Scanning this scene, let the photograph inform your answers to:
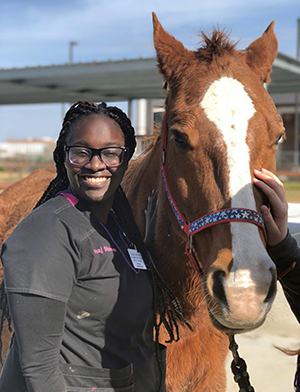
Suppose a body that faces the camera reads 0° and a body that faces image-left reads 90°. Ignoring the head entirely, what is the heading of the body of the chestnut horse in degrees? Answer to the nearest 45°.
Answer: approximately 315°

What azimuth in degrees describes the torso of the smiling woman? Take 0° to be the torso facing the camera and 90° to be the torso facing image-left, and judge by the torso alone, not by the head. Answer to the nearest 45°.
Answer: approximately 315°

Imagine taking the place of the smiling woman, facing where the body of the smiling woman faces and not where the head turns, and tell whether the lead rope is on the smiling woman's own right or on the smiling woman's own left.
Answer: on the smiling woman's own left
